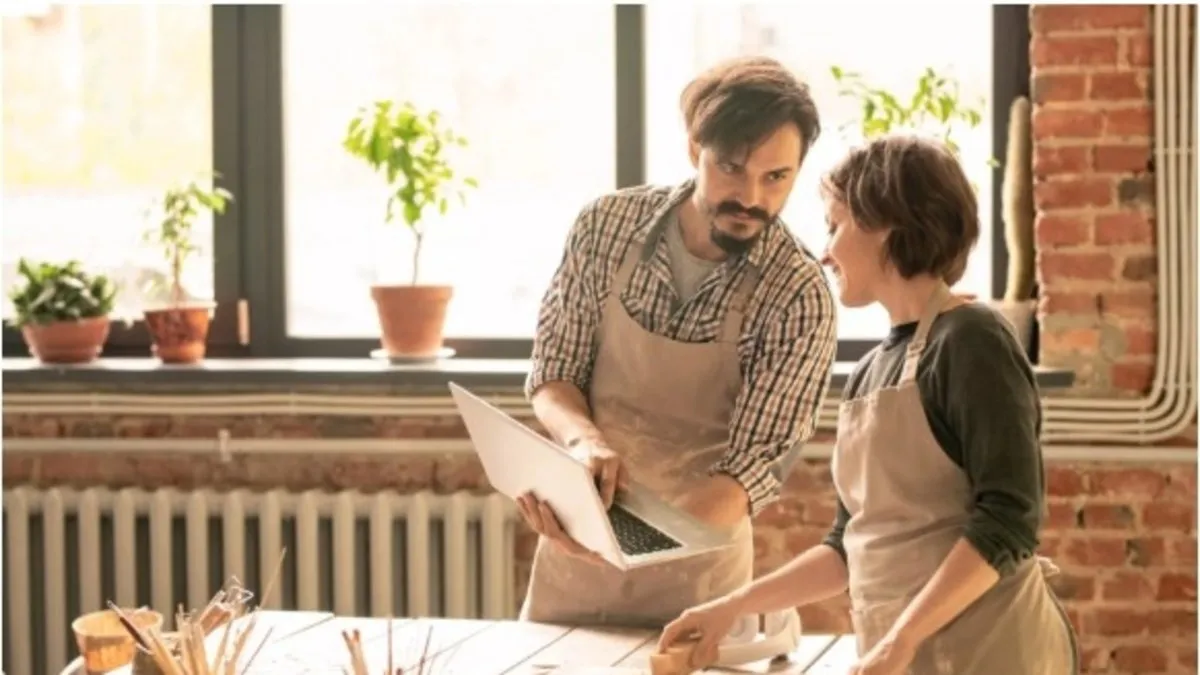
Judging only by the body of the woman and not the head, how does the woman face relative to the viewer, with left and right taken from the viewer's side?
facing the viewer and to the left of the viewer

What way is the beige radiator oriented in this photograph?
toward the camera

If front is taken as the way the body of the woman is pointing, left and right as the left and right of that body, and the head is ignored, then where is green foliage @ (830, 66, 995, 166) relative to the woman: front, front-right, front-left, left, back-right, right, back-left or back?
back-right

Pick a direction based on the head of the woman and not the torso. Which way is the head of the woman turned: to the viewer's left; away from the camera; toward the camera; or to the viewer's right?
to the viewer's left

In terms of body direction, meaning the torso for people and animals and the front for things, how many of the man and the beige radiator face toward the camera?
2

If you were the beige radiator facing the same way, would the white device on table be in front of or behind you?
in front

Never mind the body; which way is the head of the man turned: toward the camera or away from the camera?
toward the camera

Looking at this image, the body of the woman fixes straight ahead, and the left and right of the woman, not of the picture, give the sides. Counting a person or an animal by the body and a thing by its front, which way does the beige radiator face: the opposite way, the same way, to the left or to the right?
to the left

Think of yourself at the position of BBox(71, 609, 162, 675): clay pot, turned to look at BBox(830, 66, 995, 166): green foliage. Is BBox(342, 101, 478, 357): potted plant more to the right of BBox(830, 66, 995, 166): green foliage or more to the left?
left
